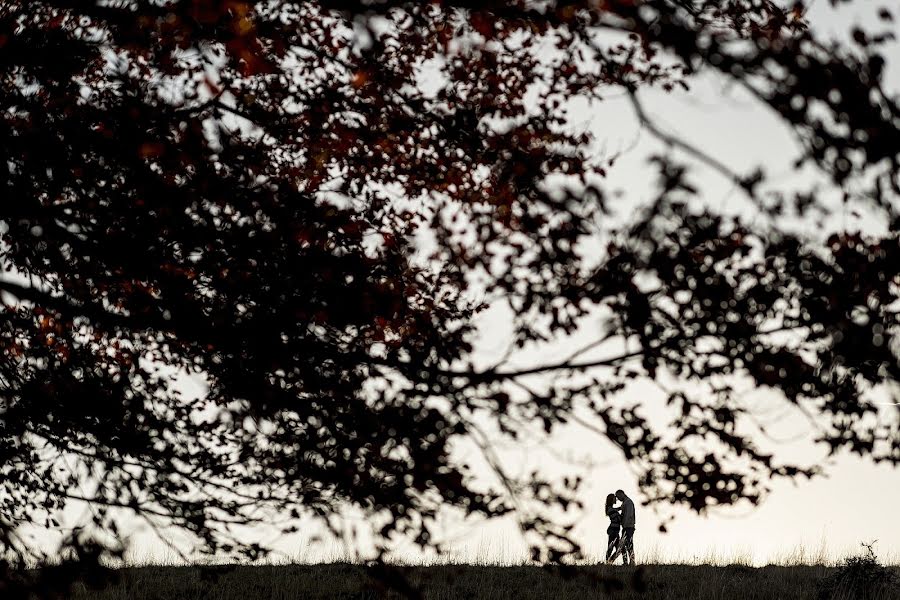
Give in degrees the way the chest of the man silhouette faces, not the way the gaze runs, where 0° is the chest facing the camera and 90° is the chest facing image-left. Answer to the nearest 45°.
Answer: approximately 90°

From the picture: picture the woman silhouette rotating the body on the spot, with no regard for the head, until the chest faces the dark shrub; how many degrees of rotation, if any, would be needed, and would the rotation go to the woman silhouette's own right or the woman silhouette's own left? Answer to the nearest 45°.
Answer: approximately 45° to the woman silhouette's own right

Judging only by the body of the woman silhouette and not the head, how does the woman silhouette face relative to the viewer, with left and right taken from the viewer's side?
facing to the right of the viewer

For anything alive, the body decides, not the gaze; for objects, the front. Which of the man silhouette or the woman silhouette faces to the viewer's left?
the man silhouette

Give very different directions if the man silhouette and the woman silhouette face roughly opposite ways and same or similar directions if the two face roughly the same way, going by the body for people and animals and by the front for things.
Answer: very different directions

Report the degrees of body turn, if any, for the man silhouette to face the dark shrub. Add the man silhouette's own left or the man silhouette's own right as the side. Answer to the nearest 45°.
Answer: approximately 135° to the man silhouette's own left

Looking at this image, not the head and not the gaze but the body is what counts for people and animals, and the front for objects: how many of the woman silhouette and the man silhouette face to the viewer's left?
1
